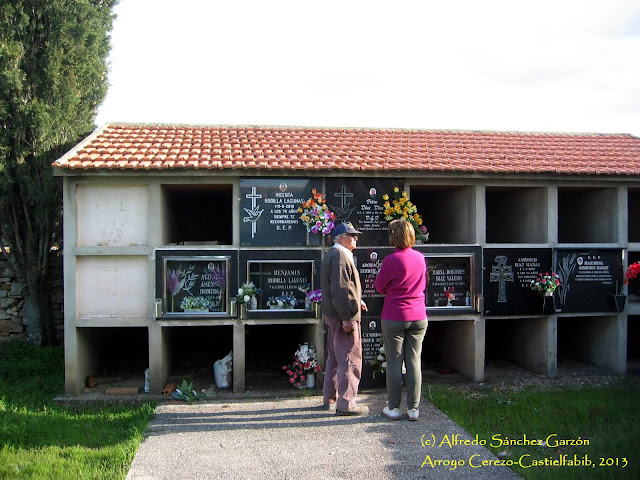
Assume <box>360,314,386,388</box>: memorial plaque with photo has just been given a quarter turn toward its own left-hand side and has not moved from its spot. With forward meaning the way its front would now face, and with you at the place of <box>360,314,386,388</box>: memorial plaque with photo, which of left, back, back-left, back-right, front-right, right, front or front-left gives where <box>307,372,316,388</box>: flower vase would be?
back

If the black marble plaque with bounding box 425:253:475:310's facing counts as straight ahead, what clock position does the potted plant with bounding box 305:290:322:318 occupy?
The potted plant is roughly at 2 o'clock from the black marble plaque.

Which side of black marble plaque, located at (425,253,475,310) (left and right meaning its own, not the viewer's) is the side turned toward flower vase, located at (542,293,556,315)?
left

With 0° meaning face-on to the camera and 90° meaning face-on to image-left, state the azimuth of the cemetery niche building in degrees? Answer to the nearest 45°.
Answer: approximately 0°

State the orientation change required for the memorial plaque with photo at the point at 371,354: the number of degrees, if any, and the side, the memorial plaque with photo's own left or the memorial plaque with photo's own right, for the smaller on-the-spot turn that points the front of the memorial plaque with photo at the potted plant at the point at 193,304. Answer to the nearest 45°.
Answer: approximately 90° to the memorial plaque with photo's own right

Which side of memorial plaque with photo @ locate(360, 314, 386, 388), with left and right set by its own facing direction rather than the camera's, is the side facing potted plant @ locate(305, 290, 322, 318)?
right
